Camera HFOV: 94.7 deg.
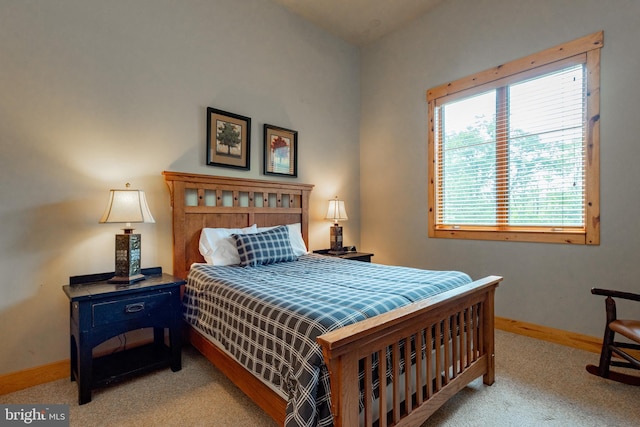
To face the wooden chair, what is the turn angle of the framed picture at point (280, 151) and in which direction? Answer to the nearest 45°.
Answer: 0° — it already faces it

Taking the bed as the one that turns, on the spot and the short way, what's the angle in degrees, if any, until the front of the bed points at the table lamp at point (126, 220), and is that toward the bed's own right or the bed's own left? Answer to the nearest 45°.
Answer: approximately 135° to the bed's own right

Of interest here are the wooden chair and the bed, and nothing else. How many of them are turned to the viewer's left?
1

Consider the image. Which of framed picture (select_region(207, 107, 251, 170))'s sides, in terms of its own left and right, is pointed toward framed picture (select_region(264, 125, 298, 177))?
left

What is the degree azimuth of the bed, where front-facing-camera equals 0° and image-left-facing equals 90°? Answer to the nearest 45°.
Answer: approximately 315°

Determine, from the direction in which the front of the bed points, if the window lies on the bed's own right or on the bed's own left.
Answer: on the bed's own left

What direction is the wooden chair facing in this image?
to the viewer's left

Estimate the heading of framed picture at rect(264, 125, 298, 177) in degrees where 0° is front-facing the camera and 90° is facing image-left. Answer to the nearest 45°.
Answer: approximately 315°

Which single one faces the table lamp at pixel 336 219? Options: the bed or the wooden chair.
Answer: the wooden chair

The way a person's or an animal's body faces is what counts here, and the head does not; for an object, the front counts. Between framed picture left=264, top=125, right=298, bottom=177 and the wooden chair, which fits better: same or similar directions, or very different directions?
very different directions
